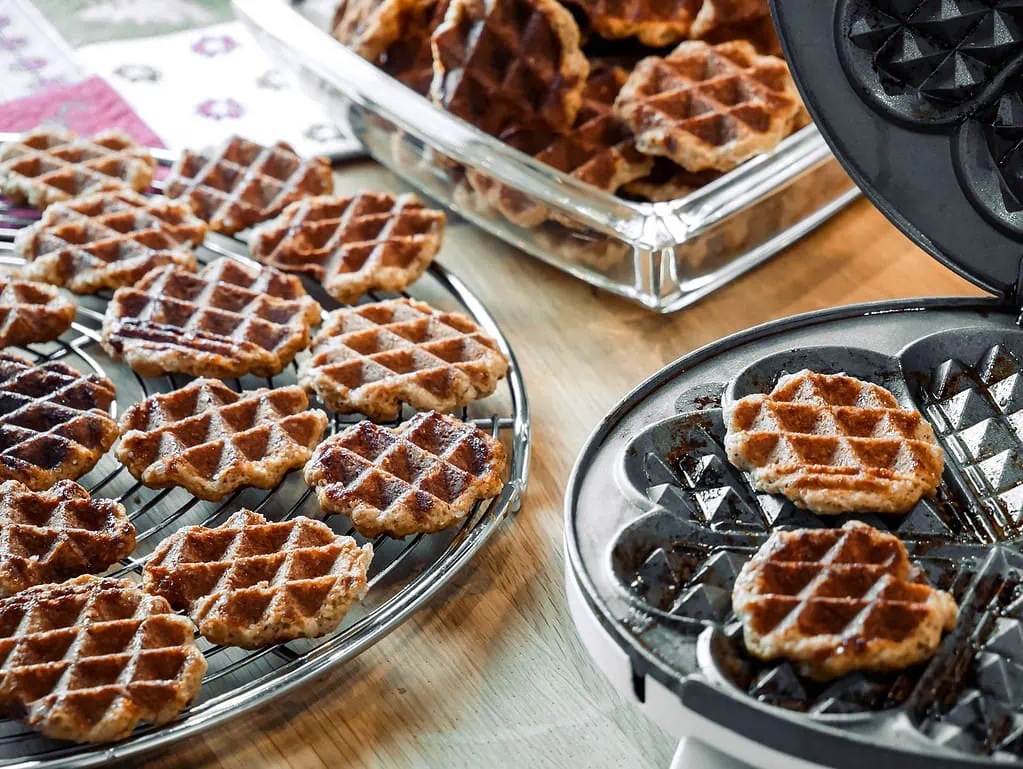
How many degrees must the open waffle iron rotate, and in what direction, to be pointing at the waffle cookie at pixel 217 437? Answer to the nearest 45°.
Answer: approximately 45° to its right

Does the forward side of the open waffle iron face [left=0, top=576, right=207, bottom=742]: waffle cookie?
yes

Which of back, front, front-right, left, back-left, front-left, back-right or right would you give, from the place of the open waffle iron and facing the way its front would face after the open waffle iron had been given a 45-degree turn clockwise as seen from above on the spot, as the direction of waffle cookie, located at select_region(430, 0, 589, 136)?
front-right

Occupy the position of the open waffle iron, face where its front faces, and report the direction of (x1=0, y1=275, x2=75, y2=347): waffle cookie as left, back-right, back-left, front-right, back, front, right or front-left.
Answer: front-right

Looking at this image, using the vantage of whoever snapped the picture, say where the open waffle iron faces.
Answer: facing the viewer and to the left of the viewer

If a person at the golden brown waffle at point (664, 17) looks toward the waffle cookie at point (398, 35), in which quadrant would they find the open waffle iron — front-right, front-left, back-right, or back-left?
back-left

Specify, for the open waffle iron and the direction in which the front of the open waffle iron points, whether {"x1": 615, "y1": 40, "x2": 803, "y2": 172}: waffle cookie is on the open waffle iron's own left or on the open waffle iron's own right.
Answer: on the open waffle iron's own right

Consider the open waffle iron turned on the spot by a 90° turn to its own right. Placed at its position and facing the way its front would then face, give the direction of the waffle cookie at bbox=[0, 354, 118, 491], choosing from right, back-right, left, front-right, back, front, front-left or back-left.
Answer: front-left

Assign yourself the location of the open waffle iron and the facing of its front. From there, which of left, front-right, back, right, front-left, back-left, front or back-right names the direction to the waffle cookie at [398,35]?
right

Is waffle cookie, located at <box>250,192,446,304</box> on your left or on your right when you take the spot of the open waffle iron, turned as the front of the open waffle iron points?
on your right

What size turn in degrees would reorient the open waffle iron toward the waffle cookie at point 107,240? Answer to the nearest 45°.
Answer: approximately 45° to its right

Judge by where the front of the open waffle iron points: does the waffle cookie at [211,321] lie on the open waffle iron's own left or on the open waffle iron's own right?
on the open waffle iron's own right

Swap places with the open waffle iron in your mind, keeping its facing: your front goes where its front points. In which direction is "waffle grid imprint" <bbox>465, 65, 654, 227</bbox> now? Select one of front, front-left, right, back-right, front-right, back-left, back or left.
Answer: right
